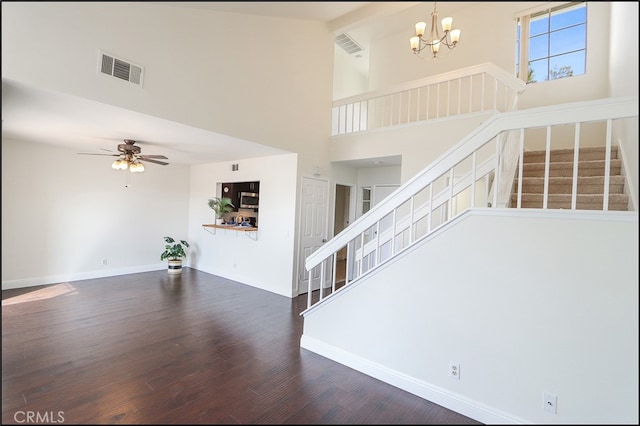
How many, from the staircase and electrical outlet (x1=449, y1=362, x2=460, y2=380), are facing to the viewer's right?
0

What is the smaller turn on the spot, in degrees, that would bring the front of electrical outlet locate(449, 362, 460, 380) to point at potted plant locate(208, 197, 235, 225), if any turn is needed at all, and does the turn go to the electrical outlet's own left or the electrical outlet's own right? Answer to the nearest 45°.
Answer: approximately 90° to the electrical outlet's own right

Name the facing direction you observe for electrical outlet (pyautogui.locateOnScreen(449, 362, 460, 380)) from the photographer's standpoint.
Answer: facing the viewer and to the left of the viewer

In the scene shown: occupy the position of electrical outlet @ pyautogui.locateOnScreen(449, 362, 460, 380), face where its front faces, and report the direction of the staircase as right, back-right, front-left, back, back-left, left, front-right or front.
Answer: back

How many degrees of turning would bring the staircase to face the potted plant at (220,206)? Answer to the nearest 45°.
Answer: approximately 90° to its right

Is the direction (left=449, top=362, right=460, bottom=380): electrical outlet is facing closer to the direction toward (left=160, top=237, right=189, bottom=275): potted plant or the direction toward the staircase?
the potted plant

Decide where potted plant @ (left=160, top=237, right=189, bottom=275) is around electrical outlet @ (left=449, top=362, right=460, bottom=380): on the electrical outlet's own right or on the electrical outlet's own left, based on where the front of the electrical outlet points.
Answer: on the electrical outlet's own right
